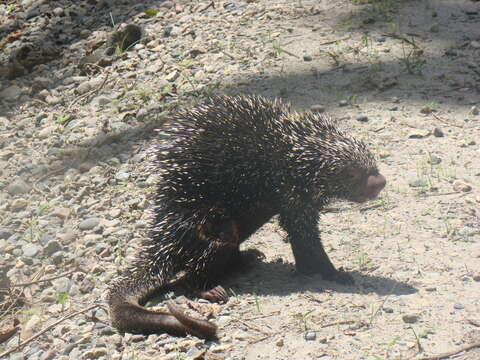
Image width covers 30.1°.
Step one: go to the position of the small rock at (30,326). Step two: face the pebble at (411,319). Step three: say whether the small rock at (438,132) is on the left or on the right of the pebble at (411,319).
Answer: left

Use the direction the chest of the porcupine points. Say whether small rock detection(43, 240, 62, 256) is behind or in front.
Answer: behind

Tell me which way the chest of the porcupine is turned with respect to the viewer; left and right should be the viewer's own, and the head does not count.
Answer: facing to the right of the viewer

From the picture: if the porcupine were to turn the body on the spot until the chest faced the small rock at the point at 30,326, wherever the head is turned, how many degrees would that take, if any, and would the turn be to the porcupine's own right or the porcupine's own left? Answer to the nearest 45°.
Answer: approximately 180°

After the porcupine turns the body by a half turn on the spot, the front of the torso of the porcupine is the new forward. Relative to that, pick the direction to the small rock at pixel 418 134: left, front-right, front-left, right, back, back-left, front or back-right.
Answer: back-right

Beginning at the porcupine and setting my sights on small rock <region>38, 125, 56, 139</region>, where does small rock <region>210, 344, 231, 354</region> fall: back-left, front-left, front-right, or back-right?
back-left

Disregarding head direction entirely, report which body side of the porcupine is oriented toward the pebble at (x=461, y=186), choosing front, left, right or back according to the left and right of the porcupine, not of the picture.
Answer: front

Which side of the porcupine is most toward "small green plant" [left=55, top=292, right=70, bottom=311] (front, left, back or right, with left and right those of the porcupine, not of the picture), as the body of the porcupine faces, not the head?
back

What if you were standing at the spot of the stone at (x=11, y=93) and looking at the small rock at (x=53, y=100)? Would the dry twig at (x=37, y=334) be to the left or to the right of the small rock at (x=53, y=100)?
right

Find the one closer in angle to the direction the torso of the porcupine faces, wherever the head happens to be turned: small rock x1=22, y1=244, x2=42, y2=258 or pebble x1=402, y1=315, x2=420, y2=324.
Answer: the pebble

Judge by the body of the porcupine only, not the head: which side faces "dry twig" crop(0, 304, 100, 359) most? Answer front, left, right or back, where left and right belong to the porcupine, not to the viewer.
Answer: back
